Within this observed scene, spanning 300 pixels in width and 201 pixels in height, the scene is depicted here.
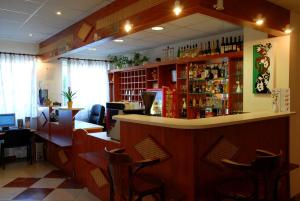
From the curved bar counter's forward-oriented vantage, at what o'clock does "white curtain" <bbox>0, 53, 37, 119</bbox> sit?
The white curtain is roughly at 4 o'clock from the curved bar counter.

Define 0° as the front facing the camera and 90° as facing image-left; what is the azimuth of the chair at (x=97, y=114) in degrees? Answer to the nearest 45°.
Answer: approximately 45°

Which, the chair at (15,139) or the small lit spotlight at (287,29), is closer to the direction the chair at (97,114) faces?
the chair

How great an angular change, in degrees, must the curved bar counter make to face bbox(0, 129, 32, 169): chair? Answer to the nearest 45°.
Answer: approximately 135° to its right

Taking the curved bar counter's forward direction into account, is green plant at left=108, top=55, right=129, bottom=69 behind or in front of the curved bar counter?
behind

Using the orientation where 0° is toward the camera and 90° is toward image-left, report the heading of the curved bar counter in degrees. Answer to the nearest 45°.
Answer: approximately 0°
